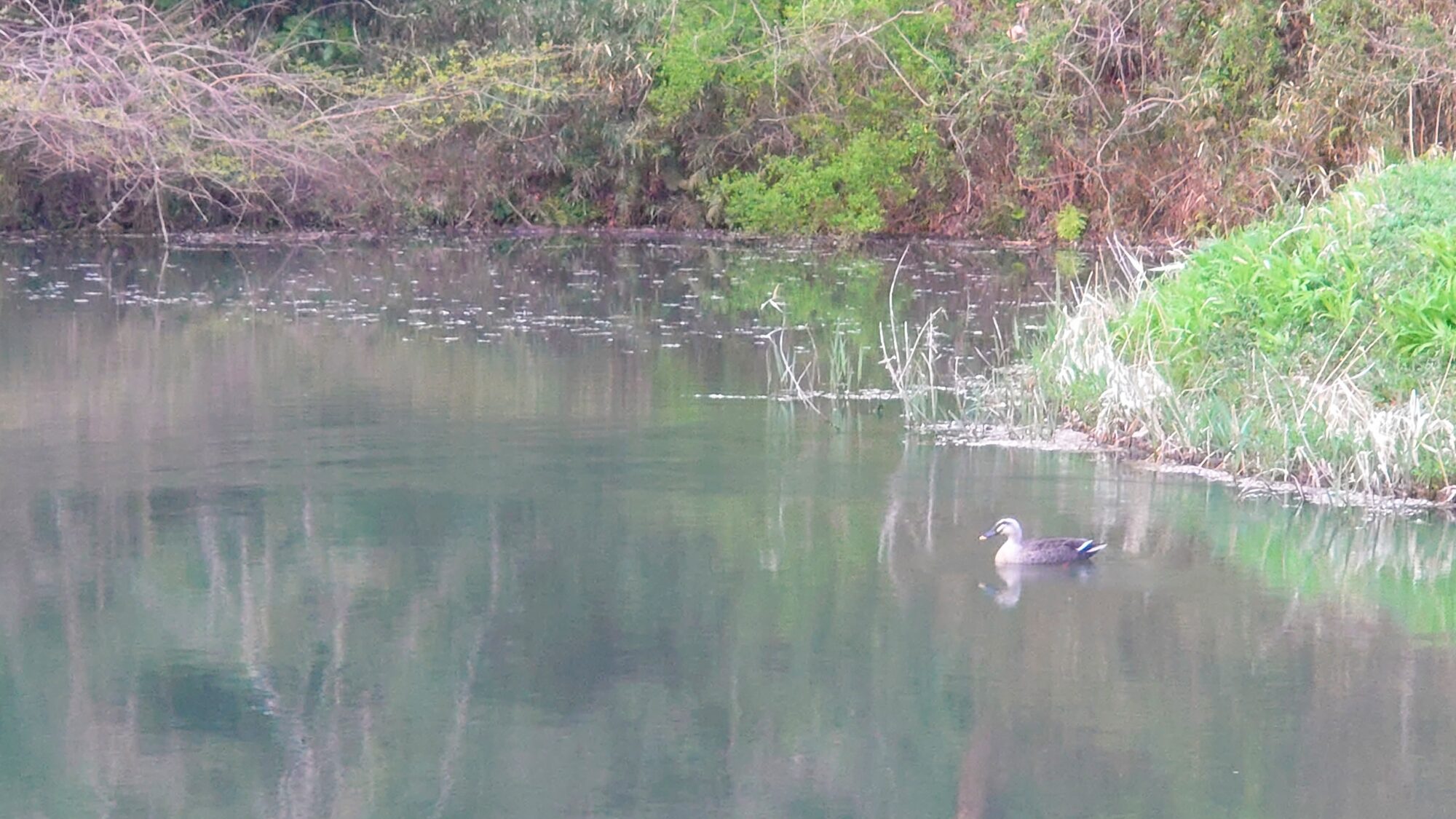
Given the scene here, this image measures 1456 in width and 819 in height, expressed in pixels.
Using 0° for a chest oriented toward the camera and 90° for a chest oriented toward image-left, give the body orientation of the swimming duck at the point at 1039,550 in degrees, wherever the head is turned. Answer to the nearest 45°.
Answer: approximately 90°

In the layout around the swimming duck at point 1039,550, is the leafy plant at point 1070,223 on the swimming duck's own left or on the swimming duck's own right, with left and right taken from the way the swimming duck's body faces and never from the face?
on the swimming duck's own right
